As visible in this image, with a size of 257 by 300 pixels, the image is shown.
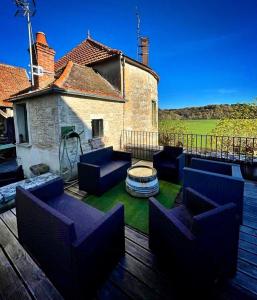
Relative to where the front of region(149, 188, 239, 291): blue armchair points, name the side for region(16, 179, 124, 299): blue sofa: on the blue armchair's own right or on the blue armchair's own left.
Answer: on the blue armchair's own left

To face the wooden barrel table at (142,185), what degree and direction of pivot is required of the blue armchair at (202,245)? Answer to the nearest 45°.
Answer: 0° — it already faces it

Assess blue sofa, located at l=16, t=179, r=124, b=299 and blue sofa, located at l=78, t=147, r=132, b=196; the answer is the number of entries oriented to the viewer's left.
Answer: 0

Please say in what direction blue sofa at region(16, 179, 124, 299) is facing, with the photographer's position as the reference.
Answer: facing away from the viewer and to the right of the viewer

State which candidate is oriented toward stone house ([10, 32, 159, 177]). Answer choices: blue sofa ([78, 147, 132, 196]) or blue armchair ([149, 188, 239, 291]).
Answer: the blue armchair

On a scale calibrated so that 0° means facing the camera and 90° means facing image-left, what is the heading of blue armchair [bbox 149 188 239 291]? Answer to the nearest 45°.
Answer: approximately 135°

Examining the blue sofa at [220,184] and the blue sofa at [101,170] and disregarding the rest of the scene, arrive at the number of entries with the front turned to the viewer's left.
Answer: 1

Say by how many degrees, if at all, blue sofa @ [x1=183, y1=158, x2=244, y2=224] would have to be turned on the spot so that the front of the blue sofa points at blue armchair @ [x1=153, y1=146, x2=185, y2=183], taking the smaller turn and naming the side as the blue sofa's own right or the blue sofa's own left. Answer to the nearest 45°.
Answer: approximately 45° to the blue sofa's own right

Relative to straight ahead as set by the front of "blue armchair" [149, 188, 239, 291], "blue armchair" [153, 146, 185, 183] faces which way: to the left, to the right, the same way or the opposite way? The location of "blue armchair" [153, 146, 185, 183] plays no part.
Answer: to the left

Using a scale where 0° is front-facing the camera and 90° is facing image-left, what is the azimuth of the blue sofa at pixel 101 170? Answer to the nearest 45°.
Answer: approximately 315°

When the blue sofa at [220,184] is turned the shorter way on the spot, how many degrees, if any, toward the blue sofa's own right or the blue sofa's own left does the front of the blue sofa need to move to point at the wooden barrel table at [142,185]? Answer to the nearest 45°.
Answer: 0° — it already faces it

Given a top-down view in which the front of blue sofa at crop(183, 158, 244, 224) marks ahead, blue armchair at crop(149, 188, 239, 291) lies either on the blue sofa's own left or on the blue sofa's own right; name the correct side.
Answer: on the blue sofa's own left

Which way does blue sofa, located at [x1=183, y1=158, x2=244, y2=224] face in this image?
to the viewer's left

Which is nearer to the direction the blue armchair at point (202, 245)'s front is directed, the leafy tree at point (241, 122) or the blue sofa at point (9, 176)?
the blue sofa

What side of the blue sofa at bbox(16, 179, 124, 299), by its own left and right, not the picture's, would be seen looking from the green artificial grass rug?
front

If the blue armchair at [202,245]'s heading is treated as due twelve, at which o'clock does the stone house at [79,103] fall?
The stone house is roughly at 12 o'clock from the blue armchair.
